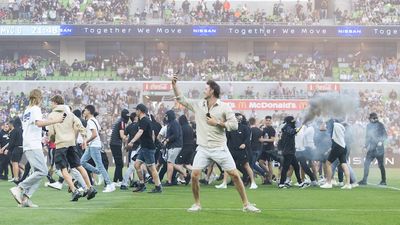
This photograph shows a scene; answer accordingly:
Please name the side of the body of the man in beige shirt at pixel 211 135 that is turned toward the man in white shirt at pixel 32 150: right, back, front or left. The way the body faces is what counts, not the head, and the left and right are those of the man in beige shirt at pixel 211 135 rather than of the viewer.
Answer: right

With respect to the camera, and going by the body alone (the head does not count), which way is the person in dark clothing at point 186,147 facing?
to the viewer's left

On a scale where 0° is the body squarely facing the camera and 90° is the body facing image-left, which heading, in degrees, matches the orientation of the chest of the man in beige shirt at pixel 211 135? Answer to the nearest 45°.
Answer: approximately 0°

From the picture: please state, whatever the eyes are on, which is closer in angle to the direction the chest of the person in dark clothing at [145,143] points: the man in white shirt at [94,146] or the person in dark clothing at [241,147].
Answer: the man in white shirt

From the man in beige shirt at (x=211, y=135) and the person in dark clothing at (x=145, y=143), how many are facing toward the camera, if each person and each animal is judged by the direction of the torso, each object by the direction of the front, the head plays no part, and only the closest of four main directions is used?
1

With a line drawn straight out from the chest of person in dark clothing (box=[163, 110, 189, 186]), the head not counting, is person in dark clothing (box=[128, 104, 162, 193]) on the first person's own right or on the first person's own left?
on the first person's own left

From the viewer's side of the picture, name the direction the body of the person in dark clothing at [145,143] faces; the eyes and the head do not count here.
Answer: to the viewer's left

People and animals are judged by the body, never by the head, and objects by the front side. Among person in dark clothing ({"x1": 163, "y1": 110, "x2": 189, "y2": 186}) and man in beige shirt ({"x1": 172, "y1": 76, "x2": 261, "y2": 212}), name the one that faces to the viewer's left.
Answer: the person in dark clothing
